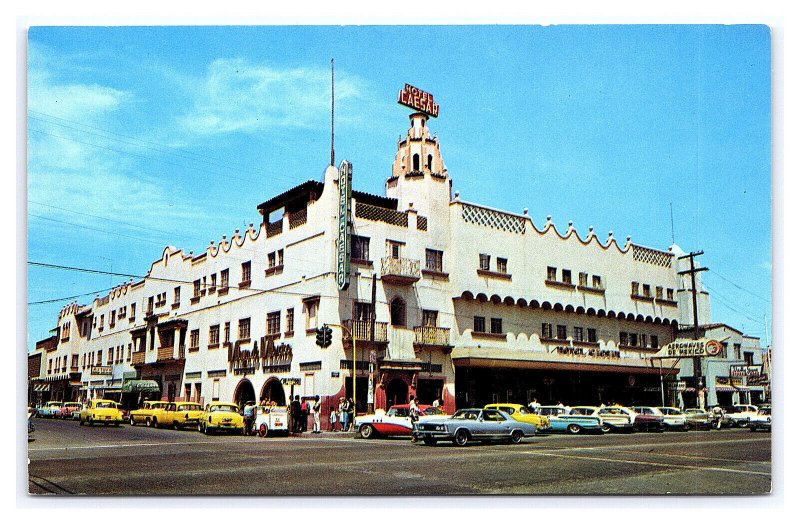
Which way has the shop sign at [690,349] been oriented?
toward the camera

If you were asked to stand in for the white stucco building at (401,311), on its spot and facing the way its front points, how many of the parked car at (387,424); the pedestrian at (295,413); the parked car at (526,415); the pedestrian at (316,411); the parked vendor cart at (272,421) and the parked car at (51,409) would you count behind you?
0

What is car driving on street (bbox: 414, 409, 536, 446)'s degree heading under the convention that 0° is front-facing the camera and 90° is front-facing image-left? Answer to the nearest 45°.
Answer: approximately 45°

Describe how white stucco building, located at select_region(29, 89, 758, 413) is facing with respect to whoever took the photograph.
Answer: facing the viewer

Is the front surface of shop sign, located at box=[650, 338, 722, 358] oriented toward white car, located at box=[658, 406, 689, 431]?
yes

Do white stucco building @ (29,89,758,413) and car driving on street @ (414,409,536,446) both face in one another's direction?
no

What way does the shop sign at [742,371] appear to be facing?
toward the camera

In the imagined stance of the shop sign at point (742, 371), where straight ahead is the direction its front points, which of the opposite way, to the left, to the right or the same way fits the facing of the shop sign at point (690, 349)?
the same way

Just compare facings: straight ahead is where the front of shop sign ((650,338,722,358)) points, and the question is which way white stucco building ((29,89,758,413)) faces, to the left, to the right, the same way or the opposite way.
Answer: the same way
